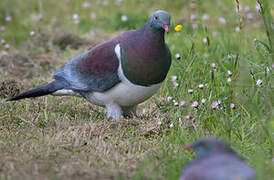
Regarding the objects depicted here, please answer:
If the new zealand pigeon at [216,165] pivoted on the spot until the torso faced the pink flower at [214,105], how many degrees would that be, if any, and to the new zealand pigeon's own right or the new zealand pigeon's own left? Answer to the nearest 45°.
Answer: approximately 90° to the new zealand pigeon's own right

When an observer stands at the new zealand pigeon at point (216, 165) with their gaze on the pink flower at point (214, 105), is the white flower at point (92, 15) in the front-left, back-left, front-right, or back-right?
front-left

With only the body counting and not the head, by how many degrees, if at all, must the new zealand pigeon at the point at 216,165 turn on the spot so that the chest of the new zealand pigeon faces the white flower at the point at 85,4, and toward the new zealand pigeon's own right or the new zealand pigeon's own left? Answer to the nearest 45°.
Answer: approximately 45° to the new zealand pigeon's own right

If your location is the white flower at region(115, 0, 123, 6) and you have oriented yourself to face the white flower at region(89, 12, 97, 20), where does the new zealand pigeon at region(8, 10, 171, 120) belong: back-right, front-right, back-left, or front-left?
front-left

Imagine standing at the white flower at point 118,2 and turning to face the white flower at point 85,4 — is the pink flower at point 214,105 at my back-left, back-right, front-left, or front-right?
back-left

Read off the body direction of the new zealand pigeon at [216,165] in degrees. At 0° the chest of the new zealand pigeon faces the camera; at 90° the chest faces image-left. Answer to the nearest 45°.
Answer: approximately 90°

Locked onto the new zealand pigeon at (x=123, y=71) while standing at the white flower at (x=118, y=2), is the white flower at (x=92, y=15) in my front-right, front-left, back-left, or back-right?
front-right

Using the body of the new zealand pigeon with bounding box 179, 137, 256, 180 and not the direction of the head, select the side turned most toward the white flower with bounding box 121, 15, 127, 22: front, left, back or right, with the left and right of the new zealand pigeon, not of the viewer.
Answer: right

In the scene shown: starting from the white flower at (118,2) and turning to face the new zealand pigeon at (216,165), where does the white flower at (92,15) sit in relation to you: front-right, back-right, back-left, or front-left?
front-right

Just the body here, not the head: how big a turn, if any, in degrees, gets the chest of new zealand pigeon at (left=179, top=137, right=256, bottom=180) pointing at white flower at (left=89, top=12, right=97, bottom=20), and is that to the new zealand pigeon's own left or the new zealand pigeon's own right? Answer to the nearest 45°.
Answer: approximately 45° to the new zealand pigeon's own right
